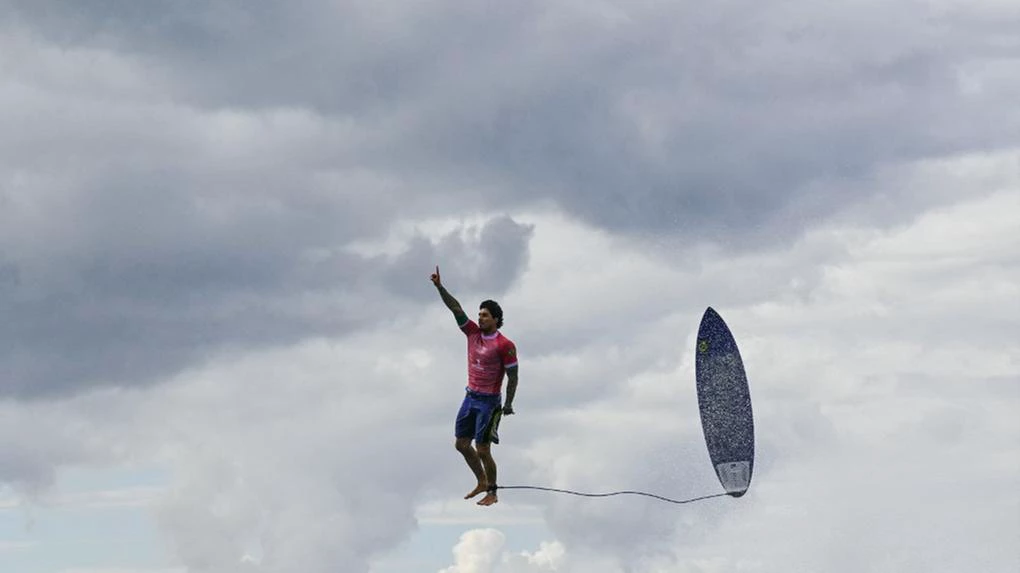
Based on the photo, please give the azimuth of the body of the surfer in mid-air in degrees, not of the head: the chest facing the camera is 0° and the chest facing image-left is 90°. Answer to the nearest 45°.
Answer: approximately 45°
